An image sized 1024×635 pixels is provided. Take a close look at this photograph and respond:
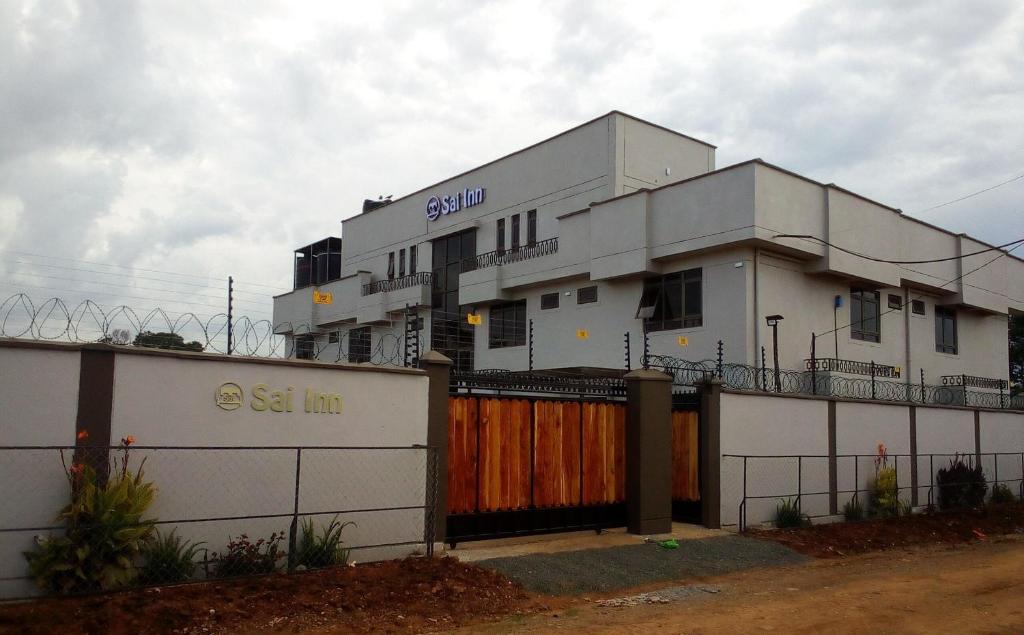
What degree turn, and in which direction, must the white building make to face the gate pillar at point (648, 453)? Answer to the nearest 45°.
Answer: approximately 45° to its left

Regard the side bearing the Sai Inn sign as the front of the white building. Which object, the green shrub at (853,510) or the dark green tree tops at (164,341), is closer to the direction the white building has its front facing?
the dark green tree tops

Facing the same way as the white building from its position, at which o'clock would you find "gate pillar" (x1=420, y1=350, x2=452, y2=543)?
The gate pillar is roughly at 11 o'clock from the white building.

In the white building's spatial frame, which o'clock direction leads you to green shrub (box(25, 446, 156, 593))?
The green shrub is roughly at 11 o'clock from the white building.

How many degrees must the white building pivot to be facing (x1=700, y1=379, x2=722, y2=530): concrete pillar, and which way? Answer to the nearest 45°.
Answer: approximately 45° to its left

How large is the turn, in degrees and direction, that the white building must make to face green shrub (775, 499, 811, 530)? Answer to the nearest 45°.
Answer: approximately 45° to its left

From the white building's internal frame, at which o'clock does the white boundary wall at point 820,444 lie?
The white boundary wall is roughly at 10 o'clock from the white building.

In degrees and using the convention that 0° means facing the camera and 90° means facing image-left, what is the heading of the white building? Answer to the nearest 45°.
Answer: approximately 45°

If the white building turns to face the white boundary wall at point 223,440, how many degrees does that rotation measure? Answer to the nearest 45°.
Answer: approximately 45° to its left
